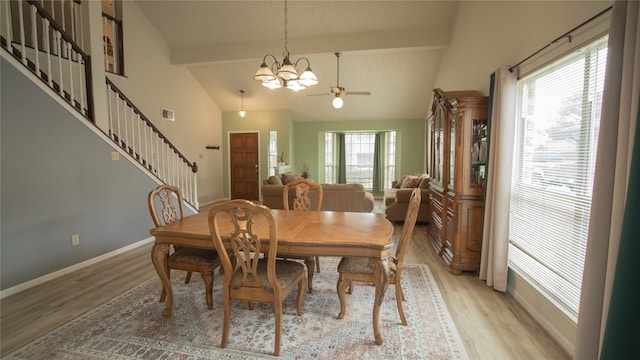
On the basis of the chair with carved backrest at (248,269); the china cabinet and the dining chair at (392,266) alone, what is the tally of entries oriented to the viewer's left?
2

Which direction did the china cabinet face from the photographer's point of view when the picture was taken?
facing to the left of the viewer

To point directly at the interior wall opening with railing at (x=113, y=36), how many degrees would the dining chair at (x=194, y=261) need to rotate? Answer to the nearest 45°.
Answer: approximately 135° to its left

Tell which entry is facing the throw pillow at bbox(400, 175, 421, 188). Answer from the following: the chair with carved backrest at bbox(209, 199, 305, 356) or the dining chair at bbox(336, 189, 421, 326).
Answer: the chair with carved backrest

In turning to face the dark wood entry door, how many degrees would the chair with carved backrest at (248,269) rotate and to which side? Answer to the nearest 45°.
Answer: approximately 45° to its left

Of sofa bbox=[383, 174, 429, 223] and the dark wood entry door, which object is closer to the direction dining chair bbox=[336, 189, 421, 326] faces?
the dark wood entry door

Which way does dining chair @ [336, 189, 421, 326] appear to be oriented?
to the viewer's left

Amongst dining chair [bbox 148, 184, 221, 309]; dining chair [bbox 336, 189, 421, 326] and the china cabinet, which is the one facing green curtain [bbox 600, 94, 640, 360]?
dining chair [bbox 148, 184, 221, 309]

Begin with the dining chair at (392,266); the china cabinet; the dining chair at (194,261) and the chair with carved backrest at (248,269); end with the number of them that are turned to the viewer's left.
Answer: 2

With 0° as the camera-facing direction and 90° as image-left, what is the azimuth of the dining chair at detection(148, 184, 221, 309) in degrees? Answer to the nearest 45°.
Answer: approximately 315°

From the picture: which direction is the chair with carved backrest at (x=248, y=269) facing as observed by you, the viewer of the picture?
facing away from the viewer and to the right of the viewer

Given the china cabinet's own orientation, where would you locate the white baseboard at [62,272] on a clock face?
The white baseboard is roughly at 11 o'clock from the china cabinet.

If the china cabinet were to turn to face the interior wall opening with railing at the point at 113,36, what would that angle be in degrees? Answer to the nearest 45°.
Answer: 0° — it already faces it

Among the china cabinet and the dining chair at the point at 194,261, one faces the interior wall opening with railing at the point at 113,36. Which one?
the china cabinet

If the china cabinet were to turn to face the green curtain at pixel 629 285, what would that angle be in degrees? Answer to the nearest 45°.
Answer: approximately 90° to its left

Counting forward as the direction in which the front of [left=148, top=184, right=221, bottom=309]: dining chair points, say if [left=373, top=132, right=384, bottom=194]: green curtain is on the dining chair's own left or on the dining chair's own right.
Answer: on the dining chair's own left

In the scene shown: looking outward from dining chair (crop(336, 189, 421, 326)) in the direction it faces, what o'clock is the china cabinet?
The china cabinet is roughly at 4 o'clock from the dining chair.
